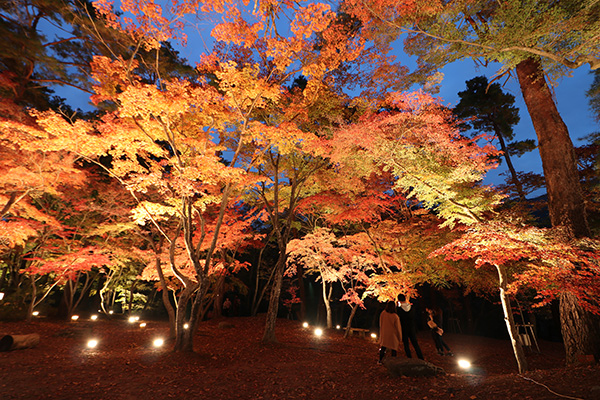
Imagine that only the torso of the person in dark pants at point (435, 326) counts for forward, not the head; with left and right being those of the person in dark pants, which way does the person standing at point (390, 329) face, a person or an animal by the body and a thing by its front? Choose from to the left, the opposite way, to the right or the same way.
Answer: to the right

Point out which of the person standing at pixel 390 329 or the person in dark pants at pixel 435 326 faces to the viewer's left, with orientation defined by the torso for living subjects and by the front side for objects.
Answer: the person in dark pants

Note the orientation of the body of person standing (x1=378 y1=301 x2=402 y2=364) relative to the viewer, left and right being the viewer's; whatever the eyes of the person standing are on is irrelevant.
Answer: facing away from the viewer

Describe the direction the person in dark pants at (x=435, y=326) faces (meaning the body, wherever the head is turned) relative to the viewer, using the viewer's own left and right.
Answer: facing to the left of the viewer

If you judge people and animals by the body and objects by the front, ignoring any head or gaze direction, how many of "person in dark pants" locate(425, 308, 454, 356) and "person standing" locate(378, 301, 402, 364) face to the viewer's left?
1

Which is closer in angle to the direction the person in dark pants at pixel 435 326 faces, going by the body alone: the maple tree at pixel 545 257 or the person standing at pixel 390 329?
the person standing

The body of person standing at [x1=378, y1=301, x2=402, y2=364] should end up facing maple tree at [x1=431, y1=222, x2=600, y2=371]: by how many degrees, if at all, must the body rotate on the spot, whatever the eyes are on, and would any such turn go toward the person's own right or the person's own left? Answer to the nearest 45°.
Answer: approximately 90° to the person's own right
